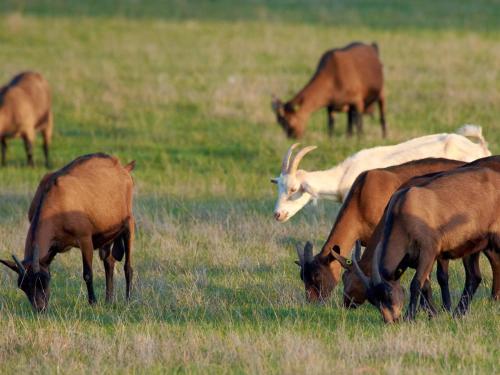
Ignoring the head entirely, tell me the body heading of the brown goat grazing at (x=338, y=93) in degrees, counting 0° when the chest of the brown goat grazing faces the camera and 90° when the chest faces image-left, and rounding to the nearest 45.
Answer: approximately 90°

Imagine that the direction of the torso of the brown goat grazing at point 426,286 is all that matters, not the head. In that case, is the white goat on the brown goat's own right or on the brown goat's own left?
on the brown goat's own right

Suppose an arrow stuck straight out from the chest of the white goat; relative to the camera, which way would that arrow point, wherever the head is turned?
to the viewer's left

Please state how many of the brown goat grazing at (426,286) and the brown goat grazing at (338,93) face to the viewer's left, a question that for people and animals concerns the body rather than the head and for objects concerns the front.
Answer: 2

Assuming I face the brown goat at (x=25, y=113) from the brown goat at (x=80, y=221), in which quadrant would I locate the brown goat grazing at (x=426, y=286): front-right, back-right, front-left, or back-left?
back-right

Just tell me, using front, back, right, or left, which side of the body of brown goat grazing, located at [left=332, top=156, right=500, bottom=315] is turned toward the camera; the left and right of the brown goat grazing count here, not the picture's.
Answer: left

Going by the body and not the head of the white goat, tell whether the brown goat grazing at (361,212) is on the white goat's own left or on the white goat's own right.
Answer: on the white goat's own left

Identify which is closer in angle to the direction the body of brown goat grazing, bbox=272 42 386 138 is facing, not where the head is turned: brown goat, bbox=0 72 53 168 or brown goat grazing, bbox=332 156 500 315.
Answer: the brown goat

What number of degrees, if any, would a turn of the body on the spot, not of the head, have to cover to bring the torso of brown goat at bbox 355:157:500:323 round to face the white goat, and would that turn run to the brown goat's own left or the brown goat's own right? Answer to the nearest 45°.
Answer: approximately 135° to the brown goat's own right

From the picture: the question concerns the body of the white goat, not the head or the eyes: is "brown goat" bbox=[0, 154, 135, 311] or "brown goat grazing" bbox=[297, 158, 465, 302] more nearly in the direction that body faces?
the brown goat
